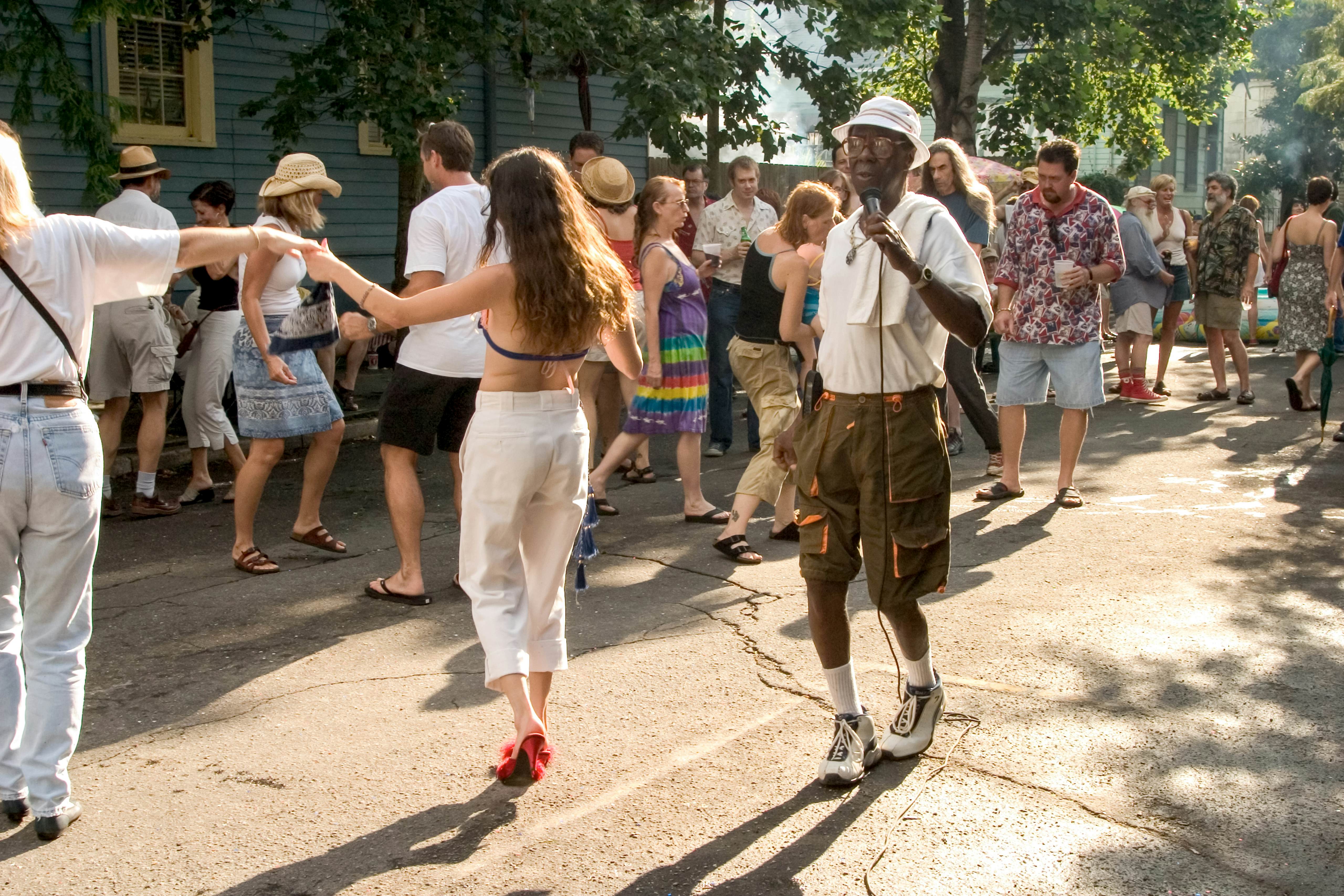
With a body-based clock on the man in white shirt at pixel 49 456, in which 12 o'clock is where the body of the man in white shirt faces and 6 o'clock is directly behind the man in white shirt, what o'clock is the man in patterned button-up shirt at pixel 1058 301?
The man in patterned button-up shirt is roughly at 2 o'clock from the man in white shirt.

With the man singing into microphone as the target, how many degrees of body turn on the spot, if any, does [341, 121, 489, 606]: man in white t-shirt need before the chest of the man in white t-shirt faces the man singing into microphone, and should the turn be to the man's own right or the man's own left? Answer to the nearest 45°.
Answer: approximately 180°

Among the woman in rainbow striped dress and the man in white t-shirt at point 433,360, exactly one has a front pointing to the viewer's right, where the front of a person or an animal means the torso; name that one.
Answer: the woman in rainbow striped dress

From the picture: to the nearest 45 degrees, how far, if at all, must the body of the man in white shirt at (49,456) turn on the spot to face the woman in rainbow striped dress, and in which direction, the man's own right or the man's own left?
approximately 45° to the man's own right

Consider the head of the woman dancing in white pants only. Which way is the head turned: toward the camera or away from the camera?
away from the camera

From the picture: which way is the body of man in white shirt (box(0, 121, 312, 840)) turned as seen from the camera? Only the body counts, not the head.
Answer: away from the camera

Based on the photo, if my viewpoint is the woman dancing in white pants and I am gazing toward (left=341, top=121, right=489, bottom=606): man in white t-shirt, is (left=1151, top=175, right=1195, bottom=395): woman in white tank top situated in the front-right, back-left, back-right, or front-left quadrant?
front-right

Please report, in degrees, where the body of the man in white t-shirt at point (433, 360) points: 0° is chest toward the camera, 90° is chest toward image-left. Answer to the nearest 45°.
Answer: approximately 135°

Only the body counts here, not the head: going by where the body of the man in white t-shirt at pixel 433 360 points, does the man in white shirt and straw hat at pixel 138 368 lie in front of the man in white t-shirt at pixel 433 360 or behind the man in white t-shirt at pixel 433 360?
in front

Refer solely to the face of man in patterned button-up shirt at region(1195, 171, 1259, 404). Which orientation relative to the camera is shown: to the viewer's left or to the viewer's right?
to the viewer's left
